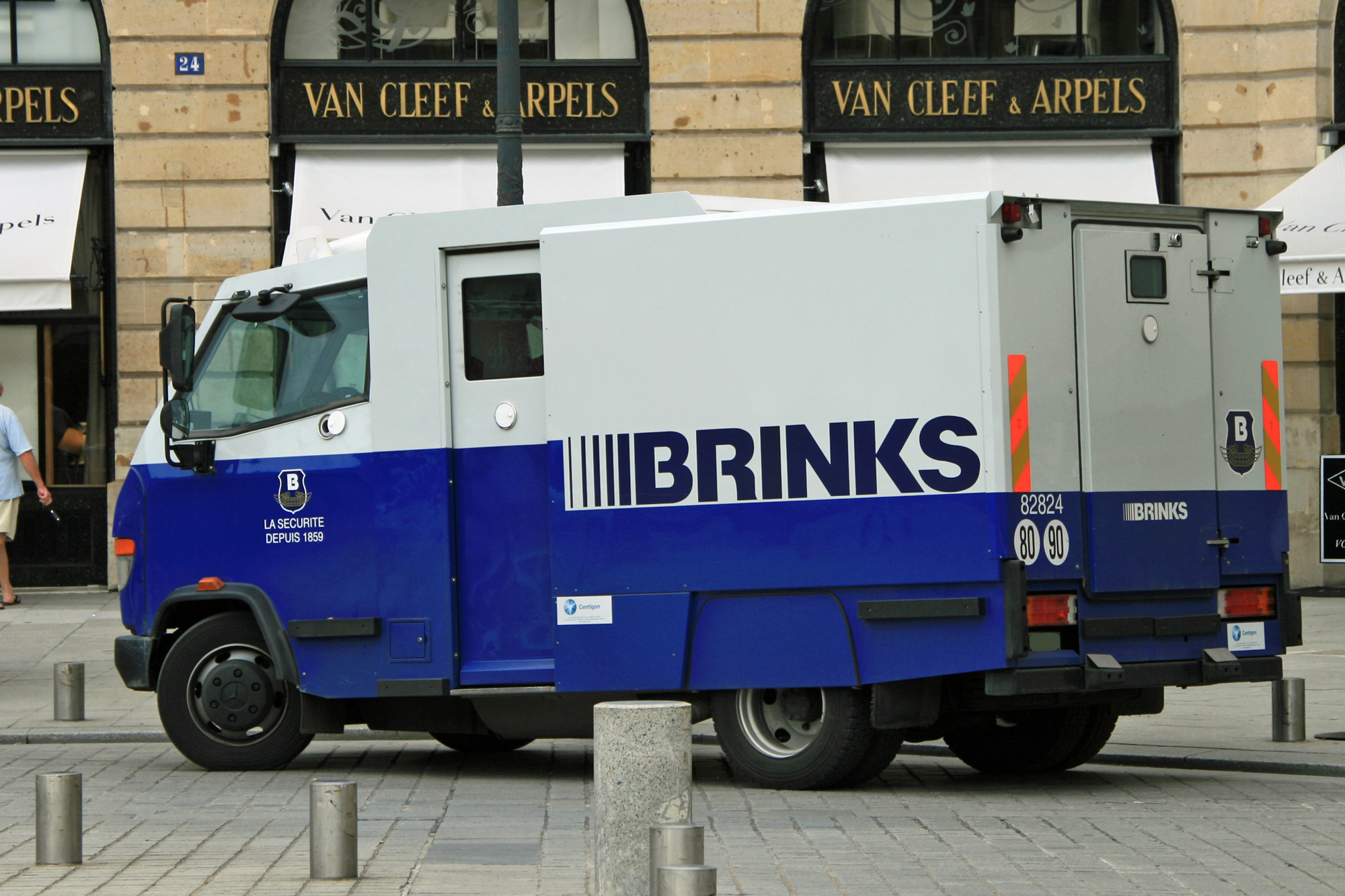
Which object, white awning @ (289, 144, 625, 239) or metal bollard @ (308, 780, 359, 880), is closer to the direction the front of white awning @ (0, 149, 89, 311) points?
the metal bollard

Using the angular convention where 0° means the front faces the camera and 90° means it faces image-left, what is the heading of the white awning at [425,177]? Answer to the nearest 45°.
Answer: approximately 0°

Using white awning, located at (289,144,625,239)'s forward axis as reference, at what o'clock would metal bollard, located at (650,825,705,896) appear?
The metal bollard is roughly at 12 o'clock from the white awning.

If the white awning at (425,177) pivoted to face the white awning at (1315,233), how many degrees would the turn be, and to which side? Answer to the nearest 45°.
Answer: approximately 90° to its left

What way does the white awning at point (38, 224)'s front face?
toward the camera

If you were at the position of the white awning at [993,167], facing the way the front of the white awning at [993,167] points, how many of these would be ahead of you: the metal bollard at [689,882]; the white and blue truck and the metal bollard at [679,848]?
3

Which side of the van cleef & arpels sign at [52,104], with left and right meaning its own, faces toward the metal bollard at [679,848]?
front

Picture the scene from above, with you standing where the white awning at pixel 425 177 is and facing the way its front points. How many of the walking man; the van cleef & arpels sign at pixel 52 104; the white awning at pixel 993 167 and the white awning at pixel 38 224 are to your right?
3

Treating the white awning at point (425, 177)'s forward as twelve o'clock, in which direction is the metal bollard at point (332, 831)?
The metal bollard is roughly at 12 o'clock from the white awning.
